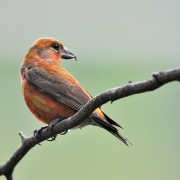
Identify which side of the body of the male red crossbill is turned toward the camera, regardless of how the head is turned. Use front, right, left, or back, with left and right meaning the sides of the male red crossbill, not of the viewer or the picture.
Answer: left
